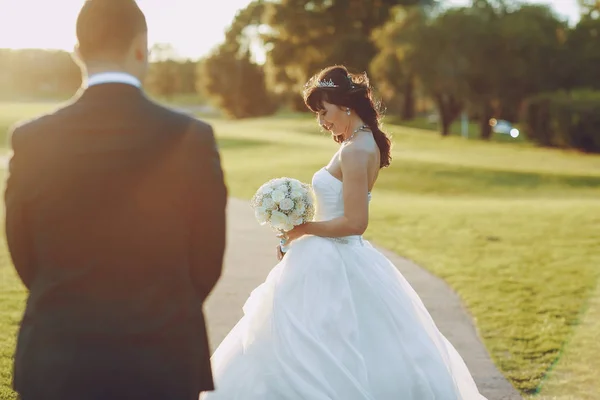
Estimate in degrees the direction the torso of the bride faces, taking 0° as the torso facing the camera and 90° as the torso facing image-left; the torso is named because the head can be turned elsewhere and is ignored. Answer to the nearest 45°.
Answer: approximately 90°
